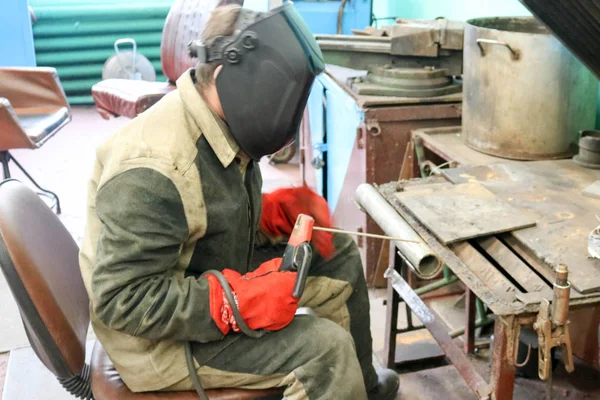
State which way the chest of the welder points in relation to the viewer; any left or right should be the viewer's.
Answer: facing to the right of the viewer

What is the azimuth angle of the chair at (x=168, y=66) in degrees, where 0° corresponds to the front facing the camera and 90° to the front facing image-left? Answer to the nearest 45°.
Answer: approximately 45°

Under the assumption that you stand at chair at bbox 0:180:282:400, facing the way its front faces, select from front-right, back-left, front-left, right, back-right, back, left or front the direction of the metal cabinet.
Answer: front-left

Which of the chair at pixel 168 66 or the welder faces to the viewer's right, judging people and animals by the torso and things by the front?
the welder

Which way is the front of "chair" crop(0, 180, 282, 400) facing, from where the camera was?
facing to the right of the viewer

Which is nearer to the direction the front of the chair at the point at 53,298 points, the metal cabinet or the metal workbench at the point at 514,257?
the metal workbench

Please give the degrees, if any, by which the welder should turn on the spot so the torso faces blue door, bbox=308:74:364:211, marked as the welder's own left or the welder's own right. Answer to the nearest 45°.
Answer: approximately 90° to the welder's own left

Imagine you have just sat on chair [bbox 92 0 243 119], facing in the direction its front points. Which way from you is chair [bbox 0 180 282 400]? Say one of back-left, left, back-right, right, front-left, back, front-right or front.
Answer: front-left

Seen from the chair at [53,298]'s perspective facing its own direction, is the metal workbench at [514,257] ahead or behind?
ahead

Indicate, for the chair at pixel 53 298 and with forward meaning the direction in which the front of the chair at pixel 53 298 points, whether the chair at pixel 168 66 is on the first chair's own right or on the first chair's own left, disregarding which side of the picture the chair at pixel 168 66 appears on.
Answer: on the first chair's own left

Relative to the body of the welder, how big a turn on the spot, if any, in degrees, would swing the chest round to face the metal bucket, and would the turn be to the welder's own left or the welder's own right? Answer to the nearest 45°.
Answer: approximately 45° to the welder's own left

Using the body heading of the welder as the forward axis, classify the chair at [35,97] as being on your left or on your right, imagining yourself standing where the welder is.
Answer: on your left

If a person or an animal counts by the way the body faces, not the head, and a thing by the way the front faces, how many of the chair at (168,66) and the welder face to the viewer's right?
1
